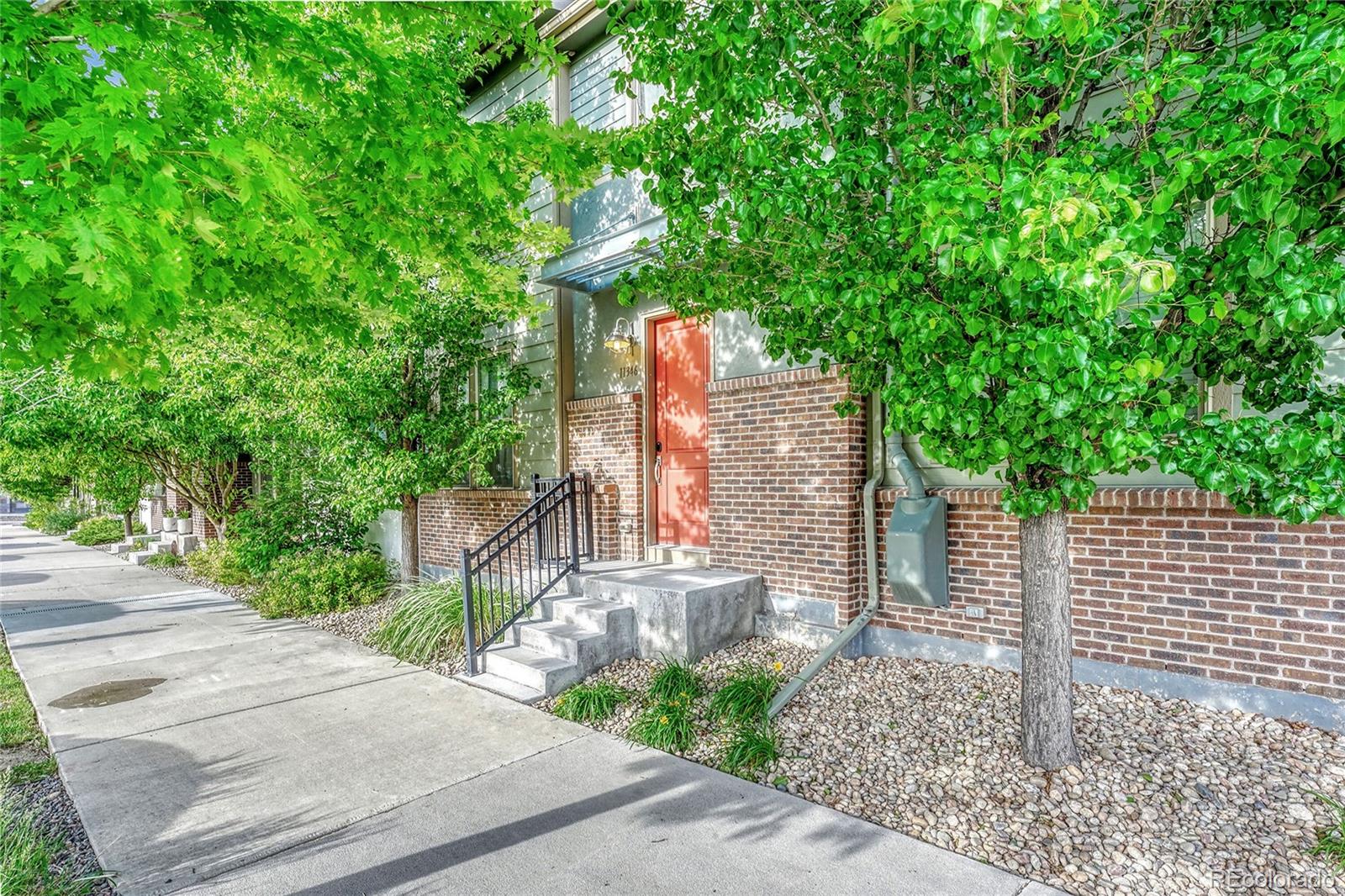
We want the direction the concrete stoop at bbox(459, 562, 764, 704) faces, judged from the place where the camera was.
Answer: facing the viewer and to the left of the viewer

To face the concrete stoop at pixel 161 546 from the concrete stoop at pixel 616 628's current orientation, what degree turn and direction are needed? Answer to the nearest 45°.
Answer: approximately 90° to its right

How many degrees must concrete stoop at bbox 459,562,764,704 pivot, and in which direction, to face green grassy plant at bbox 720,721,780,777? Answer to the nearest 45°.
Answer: approximately 45° to its left

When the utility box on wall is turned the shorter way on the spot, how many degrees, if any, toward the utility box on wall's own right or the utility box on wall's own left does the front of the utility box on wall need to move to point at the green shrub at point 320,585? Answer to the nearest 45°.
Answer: approximately 45° to the utility box on wall's own right

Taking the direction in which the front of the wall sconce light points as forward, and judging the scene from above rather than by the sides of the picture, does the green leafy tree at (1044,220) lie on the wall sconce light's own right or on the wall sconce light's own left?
on the wall sconce light's own left

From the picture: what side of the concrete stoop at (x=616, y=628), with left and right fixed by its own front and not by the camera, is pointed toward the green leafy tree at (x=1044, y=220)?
left

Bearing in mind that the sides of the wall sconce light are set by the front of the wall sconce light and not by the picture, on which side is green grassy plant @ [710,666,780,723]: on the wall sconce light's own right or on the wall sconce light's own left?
on the wall sconce light's own left

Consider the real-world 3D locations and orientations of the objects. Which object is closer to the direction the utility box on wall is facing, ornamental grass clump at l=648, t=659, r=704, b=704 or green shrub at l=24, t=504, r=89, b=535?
the ornamental grass clump

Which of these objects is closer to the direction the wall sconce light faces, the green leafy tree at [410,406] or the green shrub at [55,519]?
the green leafy tree

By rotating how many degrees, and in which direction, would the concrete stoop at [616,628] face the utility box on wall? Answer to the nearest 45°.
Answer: approximately 135° to its left
